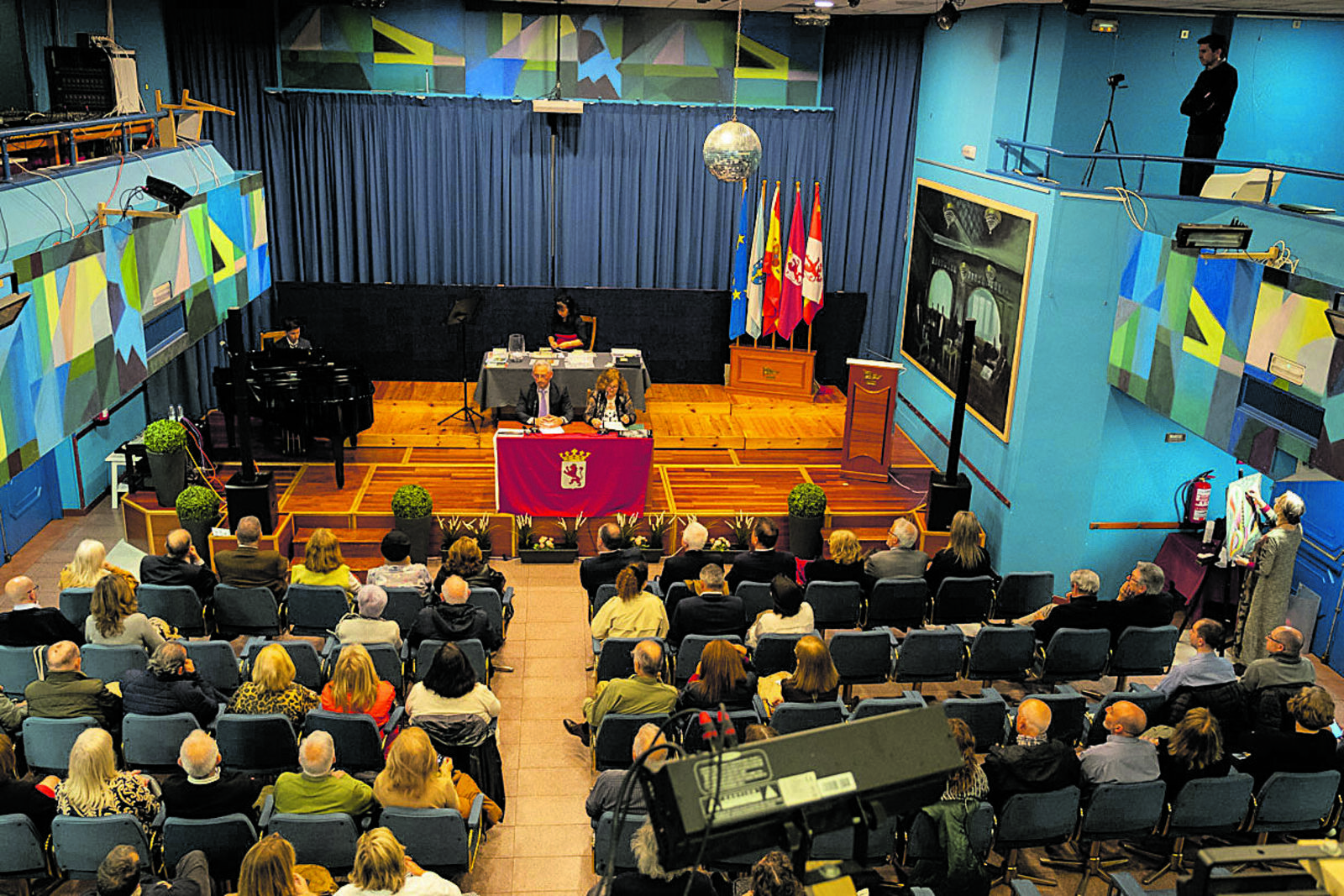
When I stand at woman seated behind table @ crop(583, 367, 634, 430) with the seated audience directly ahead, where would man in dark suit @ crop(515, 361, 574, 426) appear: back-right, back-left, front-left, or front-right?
back-right

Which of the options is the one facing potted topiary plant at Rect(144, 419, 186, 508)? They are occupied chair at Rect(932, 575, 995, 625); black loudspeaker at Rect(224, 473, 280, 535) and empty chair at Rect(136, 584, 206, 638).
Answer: empty chair at Rect(136, 584, 206, 638)

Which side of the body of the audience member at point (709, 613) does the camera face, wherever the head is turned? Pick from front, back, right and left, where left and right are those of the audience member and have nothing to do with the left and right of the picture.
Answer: back

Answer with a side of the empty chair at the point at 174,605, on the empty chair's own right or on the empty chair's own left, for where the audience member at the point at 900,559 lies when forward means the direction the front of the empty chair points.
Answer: on the empty chair's own right

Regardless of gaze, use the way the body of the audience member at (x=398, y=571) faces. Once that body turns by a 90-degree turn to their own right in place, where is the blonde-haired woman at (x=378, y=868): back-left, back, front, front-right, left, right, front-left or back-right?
right

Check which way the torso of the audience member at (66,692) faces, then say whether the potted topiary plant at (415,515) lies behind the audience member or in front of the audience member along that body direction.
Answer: in front

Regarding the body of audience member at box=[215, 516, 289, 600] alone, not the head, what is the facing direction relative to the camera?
away from the camera

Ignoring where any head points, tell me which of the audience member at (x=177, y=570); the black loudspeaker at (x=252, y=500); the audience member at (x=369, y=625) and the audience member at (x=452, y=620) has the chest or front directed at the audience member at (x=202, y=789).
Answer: the black loudspeaker

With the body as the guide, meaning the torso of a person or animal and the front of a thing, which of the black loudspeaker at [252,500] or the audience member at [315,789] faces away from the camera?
the audience member

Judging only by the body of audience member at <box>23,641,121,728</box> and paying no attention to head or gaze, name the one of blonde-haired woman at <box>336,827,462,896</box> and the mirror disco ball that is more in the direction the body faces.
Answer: the mirror disco ball

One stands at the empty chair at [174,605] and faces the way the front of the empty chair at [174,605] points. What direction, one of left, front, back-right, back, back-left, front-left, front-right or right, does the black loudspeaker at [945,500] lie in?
right

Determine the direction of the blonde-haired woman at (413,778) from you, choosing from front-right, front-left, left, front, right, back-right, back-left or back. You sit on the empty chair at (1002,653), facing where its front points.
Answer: back-left

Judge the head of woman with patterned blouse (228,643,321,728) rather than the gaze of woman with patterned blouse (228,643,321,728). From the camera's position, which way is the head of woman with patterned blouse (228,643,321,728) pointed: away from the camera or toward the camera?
away from the camera

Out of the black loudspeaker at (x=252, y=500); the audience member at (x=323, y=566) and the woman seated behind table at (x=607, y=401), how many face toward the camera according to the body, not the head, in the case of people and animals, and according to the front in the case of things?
2

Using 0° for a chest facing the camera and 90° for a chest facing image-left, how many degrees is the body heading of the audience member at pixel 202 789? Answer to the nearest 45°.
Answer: approximately 180°

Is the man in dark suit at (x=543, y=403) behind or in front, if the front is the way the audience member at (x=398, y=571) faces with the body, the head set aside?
in front
